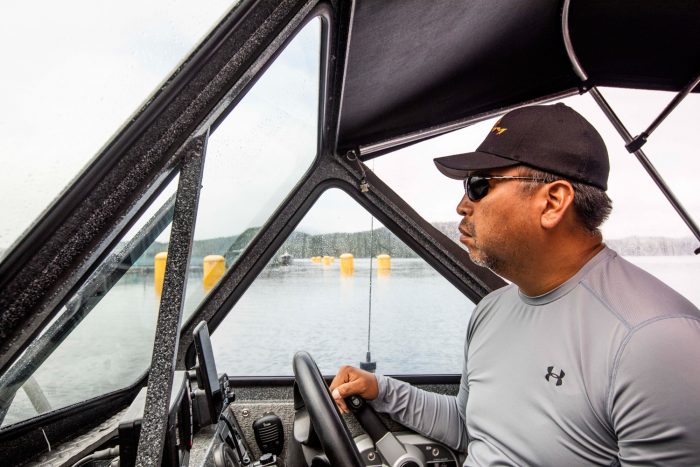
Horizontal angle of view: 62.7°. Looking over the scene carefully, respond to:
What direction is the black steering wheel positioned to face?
to the viewer's right

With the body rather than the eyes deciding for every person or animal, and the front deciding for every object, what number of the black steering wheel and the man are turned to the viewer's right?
1

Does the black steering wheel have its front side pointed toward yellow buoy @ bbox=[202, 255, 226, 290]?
no

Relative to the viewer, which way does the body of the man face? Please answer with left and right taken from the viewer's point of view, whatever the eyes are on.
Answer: facing the viewer and to the left of the viewer

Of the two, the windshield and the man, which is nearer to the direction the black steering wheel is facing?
the man

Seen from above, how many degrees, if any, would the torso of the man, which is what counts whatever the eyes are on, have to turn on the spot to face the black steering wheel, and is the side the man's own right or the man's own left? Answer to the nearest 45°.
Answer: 0° — they already face it

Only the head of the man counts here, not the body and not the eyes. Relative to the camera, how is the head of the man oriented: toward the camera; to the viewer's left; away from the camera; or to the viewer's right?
to the viewer's left

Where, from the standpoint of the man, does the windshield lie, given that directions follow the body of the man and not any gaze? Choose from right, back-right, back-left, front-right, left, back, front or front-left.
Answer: front

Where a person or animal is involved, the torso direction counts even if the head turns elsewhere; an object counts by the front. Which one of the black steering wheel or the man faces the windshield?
the man

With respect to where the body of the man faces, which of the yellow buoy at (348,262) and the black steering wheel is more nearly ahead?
the black steering wheel

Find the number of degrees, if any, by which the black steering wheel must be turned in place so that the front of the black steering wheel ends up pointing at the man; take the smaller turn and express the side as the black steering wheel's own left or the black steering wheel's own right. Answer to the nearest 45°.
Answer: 0° — it already faces them

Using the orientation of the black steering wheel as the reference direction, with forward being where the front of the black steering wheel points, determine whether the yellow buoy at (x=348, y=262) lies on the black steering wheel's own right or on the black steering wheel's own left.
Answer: on the black steering wheel's own left
